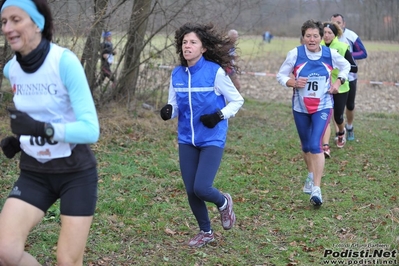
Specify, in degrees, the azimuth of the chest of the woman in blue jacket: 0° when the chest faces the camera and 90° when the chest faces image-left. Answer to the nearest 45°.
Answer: approximately 45°

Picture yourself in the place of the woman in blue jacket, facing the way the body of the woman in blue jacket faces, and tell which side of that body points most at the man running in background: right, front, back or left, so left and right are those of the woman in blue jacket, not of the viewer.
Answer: back

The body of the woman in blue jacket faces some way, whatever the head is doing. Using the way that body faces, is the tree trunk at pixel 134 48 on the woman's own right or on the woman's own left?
on the woman's own right
